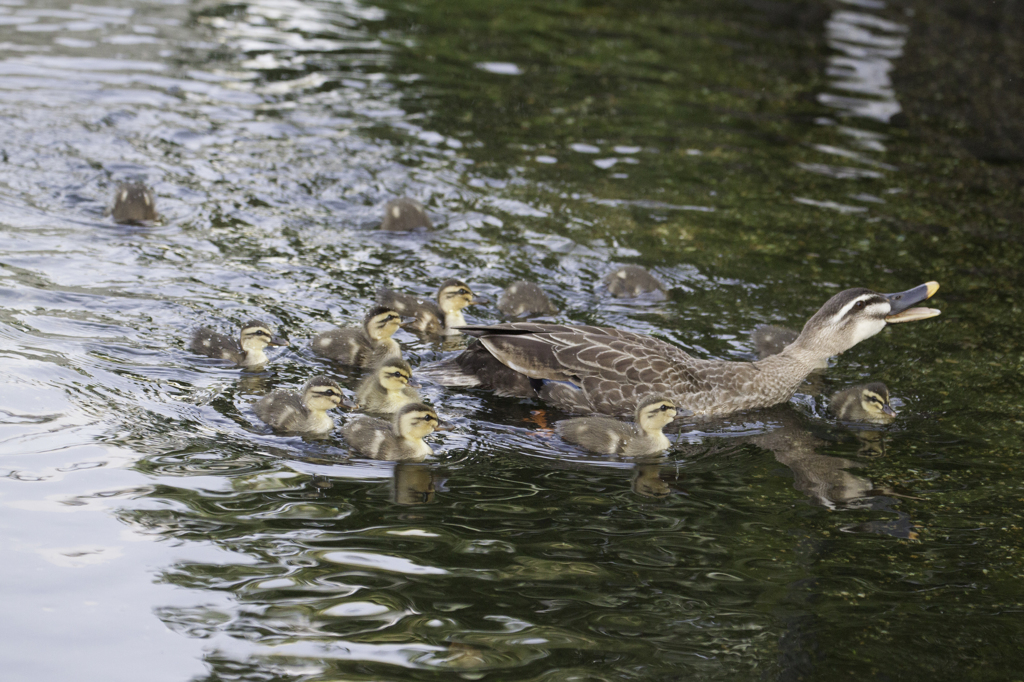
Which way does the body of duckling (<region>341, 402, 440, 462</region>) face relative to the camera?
to the viewer's right

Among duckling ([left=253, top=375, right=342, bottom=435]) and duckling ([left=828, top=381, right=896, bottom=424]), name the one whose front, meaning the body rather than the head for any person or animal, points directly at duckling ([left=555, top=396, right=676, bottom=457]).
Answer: duckling ([left=253, top=375, right=342, bottom=435])

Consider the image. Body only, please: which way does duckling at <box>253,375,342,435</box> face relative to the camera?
to the viewer's right

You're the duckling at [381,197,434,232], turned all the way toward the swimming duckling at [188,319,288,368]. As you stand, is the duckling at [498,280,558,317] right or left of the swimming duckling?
left

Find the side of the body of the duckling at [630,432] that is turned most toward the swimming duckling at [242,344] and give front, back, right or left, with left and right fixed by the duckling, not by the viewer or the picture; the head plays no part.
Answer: back

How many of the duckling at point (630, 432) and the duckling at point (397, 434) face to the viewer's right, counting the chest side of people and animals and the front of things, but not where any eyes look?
2

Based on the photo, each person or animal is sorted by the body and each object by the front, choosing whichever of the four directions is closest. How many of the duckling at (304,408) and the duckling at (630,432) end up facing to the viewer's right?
2

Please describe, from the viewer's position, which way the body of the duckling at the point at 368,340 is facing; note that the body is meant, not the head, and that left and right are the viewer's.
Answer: facing to the right of the viewer

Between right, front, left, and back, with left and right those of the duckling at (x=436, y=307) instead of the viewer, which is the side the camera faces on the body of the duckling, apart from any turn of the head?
right

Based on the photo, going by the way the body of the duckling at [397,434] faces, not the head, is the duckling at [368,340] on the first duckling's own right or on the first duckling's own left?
on the first duckling's own left

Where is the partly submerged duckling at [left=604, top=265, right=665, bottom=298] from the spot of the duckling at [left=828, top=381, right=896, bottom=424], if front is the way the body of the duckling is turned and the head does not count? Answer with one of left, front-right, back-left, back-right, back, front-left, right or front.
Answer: back-left

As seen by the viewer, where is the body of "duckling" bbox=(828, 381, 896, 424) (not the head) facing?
to the viewer's right

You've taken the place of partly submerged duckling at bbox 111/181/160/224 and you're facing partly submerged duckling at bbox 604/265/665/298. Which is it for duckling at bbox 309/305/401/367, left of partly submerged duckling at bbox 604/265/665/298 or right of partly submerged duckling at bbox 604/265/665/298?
right
